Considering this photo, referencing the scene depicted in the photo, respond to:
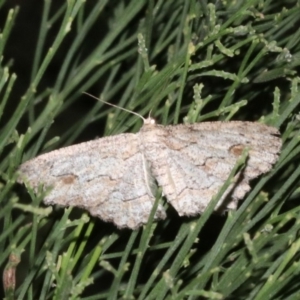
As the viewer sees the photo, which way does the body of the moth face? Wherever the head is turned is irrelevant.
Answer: away from the camera
